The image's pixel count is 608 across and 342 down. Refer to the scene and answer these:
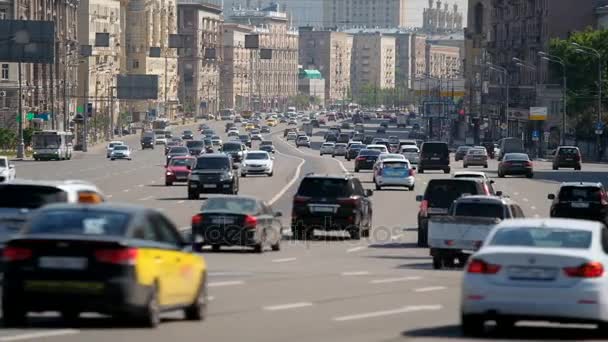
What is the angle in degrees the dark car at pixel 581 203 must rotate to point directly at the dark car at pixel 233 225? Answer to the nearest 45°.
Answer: approximately 135° to its left

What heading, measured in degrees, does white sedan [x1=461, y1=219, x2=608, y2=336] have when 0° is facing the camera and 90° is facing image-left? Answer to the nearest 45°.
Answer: approximately 180°

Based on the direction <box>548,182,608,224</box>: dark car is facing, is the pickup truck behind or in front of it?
behind

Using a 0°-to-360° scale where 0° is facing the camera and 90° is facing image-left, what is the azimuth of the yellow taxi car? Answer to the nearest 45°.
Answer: approximately 225°

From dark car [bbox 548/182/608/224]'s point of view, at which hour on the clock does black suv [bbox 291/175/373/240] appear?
The black suv is roughly at 8 o'clock from the dark car.

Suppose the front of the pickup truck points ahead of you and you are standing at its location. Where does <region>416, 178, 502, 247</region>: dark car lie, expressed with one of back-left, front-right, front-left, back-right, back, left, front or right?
front-left

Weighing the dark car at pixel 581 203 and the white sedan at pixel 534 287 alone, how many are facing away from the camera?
2

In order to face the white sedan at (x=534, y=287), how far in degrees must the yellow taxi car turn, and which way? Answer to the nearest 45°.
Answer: approximately 45° to its right

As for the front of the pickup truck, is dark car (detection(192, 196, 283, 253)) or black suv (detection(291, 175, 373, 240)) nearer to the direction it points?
the black suv

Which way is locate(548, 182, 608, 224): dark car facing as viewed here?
away from the camera

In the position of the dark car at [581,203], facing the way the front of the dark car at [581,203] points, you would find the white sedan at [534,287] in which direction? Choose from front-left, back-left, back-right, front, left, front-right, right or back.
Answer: back
